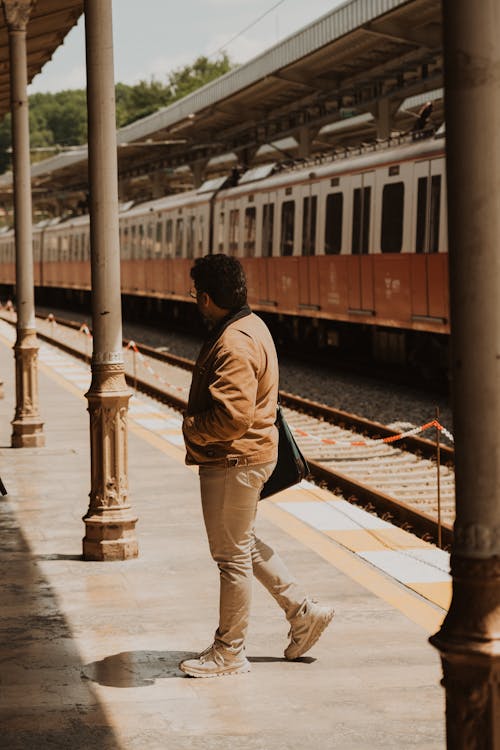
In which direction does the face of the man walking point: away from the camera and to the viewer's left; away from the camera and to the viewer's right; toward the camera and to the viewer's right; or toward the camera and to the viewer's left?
away from the camera and to the viewer's left

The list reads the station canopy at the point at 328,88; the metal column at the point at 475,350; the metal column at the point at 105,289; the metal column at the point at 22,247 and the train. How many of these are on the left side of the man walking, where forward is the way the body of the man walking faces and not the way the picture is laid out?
1

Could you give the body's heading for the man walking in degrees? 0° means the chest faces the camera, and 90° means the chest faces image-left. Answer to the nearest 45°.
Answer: approximately 90°

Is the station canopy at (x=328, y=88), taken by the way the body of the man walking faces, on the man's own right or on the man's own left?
on the man's own right
